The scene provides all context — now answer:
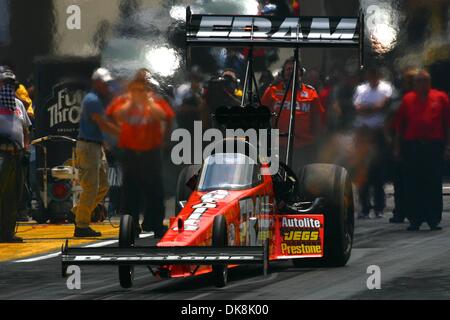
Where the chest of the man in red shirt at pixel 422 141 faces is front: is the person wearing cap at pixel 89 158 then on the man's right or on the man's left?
on the man's right

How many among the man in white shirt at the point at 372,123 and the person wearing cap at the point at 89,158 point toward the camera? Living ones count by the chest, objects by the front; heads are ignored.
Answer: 1

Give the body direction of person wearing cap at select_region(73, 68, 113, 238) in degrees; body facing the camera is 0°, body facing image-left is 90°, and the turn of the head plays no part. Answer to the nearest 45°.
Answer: approximately 270°

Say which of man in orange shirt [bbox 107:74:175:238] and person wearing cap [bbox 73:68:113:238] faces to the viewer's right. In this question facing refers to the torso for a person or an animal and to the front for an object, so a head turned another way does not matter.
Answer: the person wearing cap

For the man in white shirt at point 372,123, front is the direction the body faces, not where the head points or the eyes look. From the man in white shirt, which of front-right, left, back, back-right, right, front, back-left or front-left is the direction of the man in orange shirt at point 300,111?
front-right
